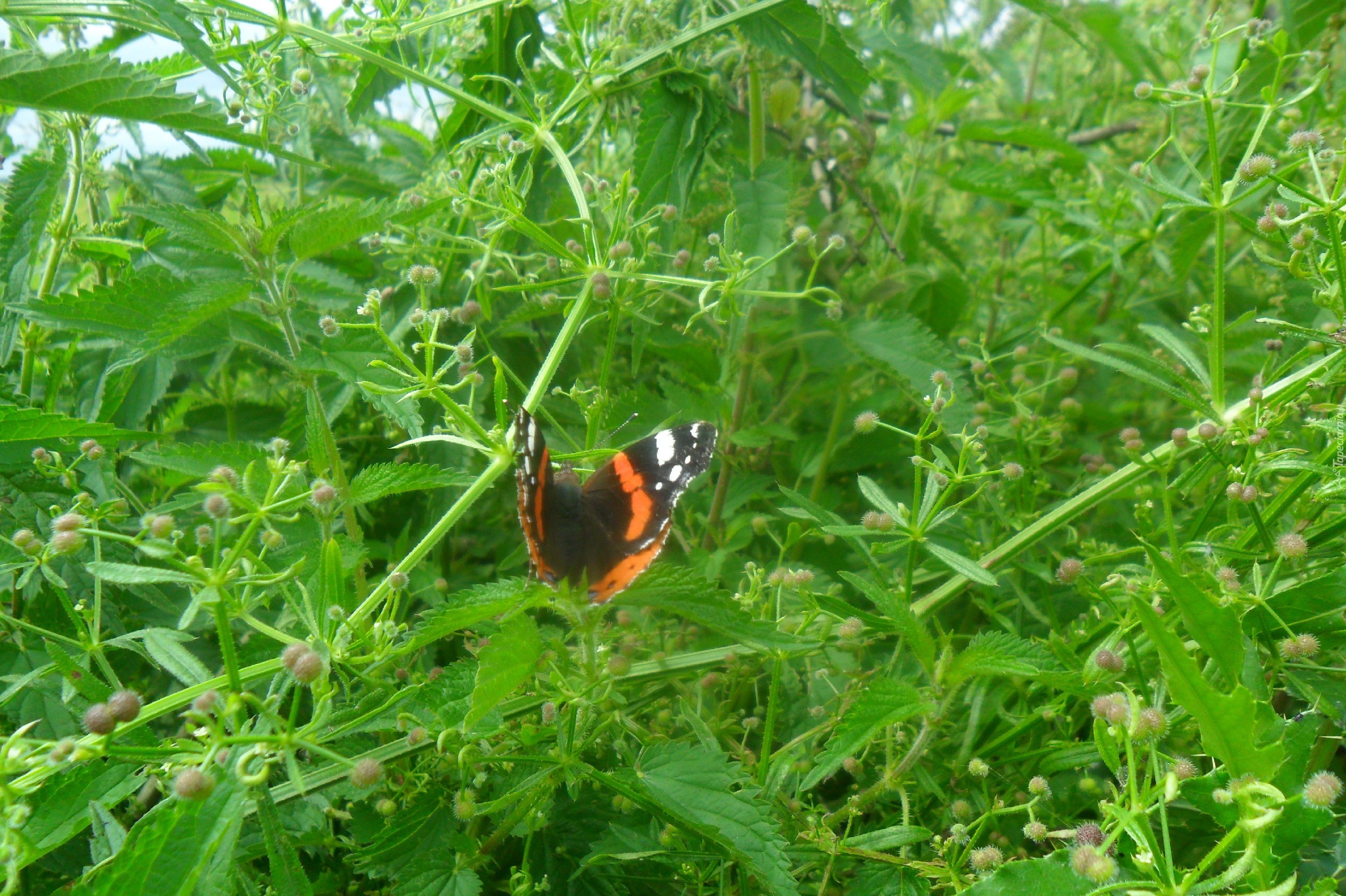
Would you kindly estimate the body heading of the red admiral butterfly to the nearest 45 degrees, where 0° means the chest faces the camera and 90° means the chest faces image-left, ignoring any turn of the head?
approximately 180°
